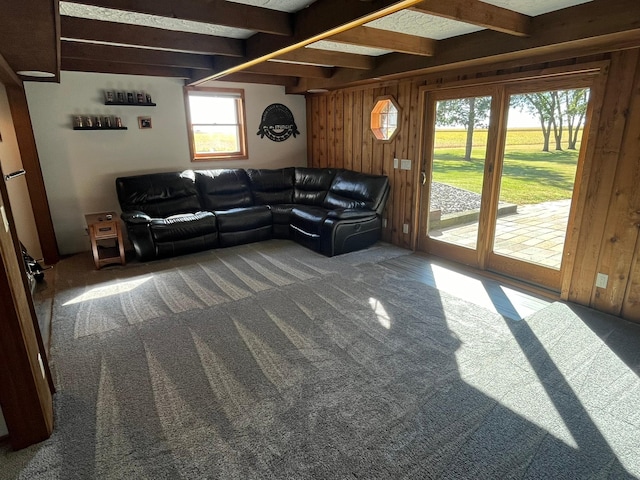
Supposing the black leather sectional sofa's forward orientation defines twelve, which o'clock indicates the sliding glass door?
The sliding glass door is roughly at 10 o'clock from the black leather sectional sofa.

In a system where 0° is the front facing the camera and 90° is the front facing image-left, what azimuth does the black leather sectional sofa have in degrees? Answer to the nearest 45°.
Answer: approximately 0°

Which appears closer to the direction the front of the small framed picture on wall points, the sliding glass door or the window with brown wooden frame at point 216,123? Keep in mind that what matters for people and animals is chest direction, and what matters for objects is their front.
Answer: the sliding glass door

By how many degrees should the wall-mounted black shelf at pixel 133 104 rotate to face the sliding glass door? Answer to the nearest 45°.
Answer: approximately 45° to its left

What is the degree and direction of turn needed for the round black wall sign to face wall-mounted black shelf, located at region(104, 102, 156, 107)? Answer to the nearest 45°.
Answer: approximately 45° to its right

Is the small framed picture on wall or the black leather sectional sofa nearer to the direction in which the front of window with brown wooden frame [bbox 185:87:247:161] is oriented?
the black leather sectional sofa
